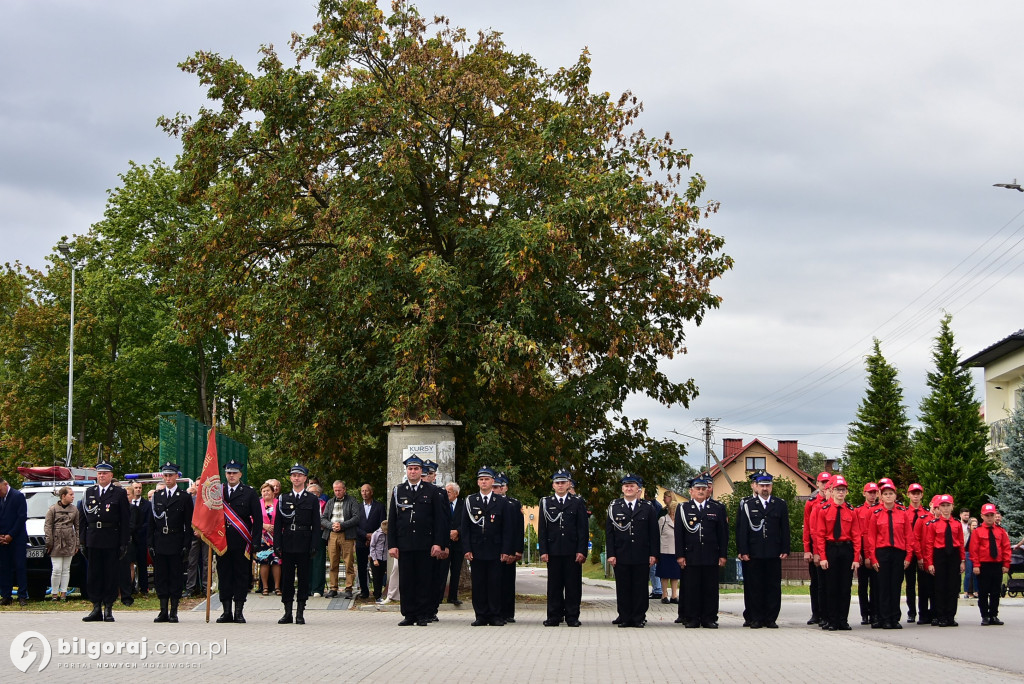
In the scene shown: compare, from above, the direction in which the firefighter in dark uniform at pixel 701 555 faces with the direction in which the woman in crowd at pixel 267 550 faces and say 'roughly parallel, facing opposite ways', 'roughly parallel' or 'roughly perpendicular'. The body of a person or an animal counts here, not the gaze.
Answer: roughly parallel

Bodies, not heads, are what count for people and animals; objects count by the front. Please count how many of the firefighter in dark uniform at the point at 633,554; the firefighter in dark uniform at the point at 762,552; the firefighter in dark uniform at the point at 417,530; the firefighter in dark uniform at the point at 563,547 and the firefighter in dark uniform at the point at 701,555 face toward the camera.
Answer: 5

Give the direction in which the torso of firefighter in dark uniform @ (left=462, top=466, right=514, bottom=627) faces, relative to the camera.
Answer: toward the camera

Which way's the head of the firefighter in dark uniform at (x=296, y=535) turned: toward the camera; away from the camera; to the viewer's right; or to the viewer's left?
toward the camera

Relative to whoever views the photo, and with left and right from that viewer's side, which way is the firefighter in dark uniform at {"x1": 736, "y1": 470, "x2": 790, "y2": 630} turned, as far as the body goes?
facing the viewer

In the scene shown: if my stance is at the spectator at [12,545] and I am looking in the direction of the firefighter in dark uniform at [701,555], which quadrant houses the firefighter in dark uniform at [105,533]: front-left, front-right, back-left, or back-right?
front-right

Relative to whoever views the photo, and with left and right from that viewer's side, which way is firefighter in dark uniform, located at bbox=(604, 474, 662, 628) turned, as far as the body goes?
facing the viewer

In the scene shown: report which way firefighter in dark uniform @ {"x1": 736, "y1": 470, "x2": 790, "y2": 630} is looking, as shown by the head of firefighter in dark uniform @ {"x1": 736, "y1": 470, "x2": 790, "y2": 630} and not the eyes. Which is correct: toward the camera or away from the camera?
toward the camera

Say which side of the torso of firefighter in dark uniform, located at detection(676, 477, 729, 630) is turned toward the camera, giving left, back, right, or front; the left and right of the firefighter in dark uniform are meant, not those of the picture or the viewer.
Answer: front

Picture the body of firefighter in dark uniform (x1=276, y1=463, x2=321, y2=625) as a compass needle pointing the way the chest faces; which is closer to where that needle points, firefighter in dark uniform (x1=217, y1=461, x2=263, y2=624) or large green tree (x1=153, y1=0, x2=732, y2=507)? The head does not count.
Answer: the firefighter in dark uniform

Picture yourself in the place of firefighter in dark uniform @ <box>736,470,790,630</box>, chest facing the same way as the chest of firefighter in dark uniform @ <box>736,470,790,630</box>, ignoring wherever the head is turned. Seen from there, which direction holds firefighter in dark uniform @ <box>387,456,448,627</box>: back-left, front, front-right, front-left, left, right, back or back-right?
right

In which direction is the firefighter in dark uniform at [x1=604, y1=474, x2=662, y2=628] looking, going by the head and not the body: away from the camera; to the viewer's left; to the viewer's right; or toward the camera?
toward the camera

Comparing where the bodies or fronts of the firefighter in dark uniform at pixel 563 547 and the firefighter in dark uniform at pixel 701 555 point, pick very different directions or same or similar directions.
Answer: same or similar directions

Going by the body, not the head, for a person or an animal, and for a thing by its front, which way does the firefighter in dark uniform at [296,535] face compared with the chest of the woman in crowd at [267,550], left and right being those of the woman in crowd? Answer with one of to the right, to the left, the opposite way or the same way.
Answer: the same way

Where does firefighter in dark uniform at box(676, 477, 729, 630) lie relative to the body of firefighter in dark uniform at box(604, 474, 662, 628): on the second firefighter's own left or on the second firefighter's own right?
on the second firefighter's own left

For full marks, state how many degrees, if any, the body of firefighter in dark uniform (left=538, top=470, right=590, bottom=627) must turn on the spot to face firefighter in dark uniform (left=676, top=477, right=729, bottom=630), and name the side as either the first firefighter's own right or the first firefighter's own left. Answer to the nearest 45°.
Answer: approximately 90° to the first firefighter's own left

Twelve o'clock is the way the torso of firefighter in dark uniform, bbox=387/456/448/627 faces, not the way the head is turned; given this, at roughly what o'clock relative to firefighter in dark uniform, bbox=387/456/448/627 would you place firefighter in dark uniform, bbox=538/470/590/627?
firefighter in dark uniform, bbox=538/470/590/627 is roughly at 9 o'clock from firefighter in dark uniform, bbox=387/456/448/627.

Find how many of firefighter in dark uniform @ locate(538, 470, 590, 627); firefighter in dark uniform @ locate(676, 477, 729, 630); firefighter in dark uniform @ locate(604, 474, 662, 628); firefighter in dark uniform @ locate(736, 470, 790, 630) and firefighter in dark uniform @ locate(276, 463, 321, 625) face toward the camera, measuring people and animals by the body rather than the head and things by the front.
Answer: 5

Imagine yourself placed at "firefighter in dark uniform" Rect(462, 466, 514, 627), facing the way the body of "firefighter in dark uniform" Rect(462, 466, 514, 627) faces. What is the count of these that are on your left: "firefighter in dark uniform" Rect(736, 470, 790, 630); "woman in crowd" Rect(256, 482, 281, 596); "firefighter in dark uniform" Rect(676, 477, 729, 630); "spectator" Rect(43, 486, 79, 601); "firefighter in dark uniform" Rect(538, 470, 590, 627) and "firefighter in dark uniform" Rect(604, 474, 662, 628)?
4
